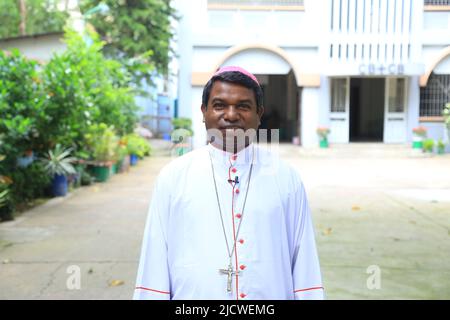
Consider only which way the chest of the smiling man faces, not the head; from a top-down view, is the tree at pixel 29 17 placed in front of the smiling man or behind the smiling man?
behind

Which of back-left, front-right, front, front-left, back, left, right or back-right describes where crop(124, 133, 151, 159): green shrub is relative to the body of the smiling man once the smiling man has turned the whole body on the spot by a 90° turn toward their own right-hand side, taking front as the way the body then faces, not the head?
right

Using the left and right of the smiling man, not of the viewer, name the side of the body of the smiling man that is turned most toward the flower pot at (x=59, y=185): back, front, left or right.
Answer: back

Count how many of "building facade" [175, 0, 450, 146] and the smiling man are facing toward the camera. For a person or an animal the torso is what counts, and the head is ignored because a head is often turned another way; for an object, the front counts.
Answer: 2

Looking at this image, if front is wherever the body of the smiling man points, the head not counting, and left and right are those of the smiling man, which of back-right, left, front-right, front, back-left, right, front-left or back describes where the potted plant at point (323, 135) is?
back

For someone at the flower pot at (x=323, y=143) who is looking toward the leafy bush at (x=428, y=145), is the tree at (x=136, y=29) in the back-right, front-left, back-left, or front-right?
back-right
